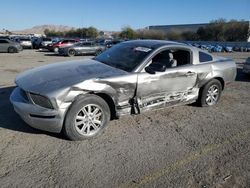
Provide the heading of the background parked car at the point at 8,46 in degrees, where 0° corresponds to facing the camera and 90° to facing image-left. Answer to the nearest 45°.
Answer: approximately 270°

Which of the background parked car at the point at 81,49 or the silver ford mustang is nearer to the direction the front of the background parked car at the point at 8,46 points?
the background parked car

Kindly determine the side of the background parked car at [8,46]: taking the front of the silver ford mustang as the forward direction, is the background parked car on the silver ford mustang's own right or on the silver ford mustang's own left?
on the silver ford mustang's own right

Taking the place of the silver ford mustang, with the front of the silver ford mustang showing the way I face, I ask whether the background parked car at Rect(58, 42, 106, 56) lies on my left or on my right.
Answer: on my right

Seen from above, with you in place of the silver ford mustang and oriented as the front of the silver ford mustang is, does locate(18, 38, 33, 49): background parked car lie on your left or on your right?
on your right

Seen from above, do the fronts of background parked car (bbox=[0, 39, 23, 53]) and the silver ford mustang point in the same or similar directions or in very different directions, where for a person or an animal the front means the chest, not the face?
very different directions

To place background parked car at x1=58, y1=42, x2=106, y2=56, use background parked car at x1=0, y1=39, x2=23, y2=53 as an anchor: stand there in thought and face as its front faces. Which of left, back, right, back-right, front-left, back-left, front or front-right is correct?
front-right

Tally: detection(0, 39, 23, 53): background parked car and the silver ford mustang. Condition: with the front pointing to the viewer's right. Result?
1

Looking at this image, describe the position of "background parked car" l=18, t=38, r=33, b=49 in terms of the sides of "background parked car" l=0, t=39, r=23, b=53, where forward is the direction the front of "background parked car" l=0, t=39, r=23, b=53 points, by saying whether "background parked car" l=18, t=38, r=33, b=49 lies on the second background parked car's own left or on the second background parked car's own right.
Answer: on the second background parked car's own left

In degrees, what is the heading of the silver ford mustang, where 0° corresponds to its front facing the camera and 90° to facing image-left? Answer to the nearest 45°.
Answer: approximately 45°
